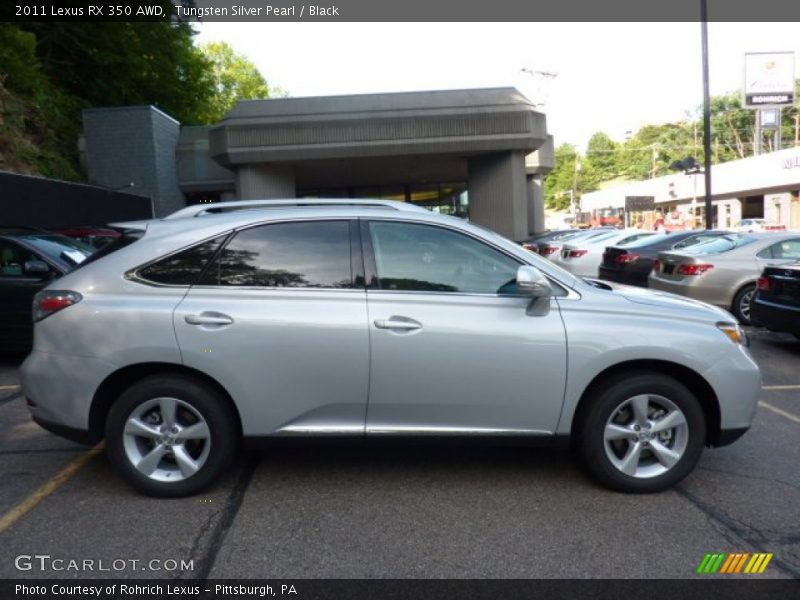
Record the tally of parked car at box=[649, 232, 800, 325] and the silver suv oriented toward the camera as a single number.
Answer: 0

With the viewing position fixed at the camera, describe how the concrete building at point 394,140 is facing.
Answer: facing the viewer

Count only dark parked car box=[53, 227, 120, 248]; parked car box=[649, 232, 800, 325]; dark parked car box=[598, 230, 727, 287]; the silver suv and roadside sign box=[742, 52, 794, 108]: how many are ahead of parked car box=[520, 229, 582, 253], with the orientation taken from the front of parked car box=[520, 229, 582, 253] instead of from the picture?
1

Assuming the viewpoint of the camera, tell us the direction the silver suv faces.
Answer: facing to the right of the viewer

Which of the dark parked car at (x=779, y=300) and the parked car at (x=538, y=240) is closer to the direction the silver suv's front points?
the dark parked car

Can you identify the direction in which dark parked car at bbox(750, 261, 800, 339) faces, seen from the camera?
facing away from the viewer and to the right of the viewer

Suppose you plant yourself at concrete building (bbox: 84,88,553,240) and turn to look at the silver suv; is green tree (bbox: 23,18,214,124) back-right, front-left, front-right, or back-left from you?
back-right

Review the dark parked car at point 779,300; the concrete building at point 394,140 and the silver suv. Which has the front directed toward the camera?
the concrete building

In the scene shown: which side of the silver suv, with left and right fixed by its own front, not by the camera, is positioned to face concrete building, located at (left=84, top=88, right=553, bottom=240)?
left

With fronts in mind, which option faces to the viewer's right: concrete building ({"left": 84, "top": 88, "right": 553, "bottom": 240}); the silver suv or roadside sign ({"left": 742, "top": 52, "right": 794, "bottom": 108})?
the silver suv

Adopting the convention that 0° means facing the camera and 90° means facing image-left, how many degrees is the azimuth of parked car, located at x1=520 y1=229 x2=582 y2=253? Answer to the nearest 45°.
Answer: approximately 225°

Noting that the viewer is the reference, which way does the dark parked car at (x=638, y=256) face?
facing away from the viewer and to the right of the viewer

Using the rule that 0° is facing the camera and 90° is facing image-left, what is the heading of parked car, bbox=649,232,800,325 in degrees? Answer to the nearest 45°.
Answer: approximately 225°

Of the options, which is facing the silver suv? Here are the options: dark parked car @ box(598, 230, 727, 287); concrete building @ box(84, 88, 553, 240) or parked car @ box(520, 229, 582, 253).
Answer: the concrete building
